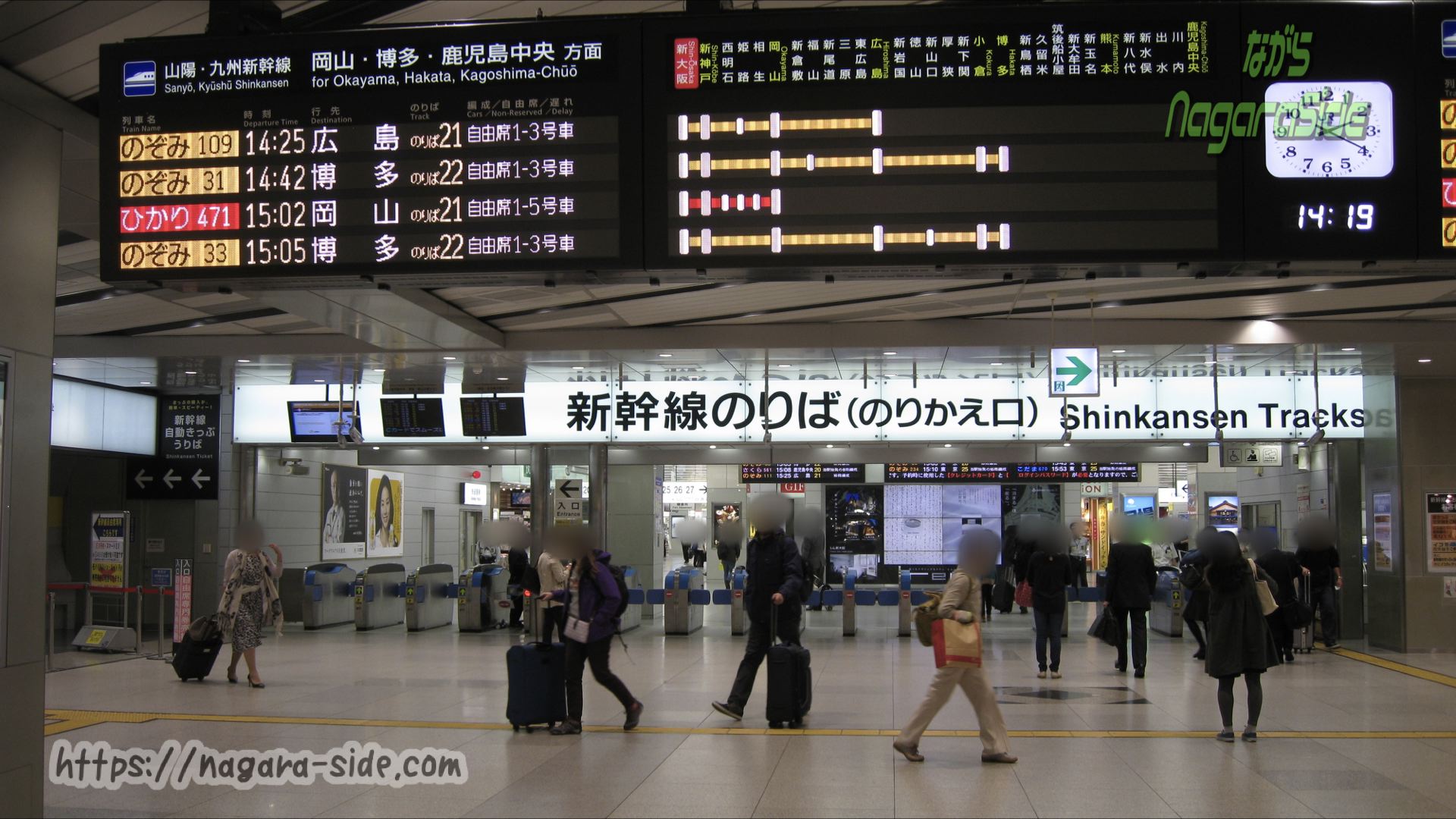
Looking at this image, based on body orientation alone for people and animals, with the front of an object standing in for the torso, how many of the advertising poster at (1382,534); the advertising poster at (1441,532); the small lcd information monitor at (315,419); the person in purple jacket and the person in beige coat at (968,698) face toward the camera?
3

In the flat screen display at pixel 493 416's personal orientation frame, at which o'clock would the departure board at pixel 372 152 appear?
The departure board is roughly at 12 o'clock from the flat screen display.

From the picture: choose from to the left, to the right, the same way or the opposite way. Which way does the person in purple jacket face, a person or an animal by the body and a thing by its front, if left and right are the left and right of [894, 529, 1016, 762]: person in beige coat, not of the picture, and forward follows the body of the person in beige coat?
the opposite way

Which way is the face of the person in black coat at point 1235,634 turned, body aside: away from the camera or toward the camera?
away from the camera

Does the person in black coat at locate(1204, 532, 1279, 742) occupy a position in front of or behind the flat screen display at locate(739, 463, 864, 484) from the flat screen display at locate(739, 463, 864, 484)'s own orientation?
in front

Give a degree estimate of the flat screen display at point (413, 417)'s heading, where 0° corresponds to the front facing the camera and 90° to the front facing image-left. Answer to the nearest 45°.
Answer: approximately 0°

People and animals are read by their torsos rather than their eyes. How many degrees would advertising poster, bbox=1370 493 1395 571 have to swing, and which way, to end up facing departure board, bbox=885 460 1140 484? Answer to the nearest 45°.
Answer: approximately 90° to its right
